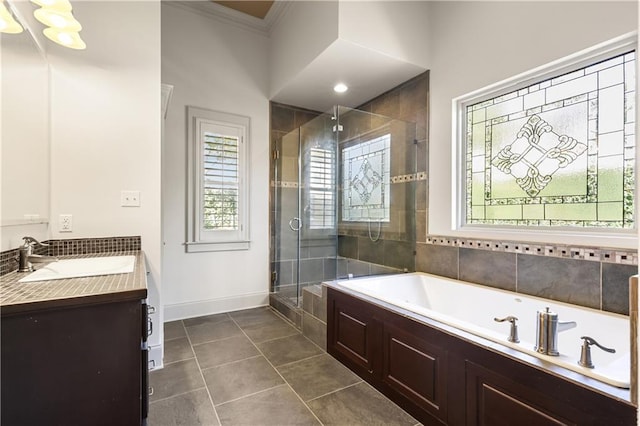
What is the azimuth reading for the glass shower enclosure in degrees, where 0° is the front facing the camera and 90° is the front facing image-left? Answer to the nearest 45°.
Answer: approximately 45°

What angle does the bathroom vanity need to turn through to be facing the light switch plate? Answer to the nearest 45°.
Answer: approximately 90° to its left

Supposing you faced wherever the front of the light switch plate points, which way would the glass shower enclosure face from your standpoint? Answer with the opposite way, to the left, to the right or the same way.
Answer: to the right

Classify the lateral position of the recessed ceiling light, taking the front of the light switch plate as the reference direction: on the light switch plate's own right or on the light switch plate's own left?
on the light switch plate's own left

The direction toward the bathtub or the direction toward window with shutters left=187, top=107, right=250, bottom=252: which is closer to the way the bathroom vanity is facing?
the bathtub

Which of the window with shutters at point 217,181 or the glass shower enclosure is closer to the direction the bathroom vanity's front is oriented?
the glass shower enclosure

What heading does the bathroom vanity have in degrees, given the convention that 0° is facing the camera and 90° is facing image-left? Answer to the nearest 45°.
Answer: approximately 270°

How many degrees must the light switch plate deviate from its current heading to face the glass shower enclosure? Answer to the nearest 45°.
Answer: approximately 90° to its left
